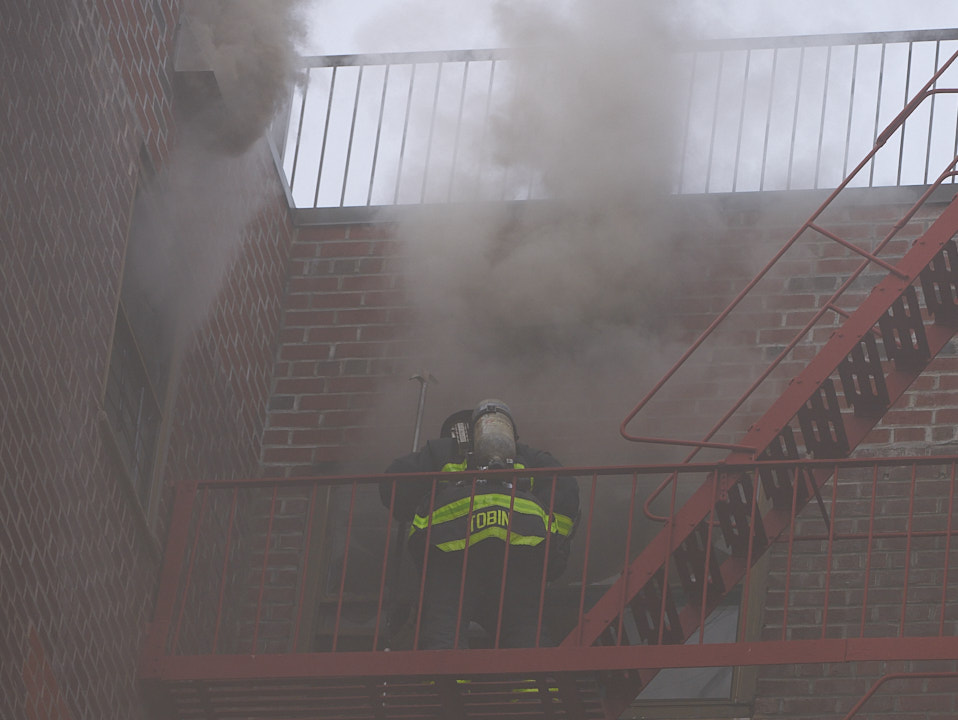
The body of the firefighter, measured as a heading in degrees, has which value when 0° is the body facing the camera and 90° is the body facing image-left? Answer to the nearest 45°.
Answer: approximately 180°

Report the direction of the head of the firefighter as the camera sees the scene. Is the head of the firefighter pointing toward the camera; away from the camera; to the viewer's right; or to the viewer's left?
away from the camera

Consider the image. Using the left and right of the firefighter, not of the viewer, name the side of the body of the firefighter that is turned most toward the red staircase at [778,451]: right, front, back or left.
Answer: right
